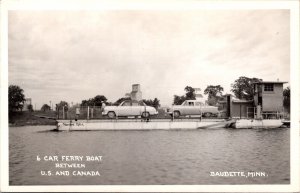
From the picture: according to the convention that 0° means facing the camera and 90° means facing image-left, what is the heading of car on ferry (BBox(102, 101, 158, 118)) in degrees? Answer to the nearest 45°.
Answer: approximately 90°

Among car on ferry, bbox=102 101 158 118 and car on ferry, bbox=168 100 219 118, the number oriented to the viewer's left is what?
2

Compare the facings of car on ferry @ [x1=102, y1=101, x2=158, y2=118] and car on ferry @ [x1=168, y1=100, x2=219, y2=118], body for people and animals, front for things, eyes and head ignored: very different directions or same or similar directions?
same or similar directions

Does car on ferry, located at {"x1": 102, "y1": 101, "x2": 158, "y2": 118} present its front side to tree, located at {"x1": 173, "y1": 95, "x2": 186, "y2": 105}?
no

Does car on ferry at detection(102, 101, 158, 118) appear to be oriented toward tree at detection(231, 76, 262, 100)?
no

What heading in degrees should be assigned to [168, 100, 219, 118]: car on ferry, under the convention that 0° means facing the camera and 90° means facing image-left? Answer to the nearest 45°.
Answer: approximately 90°
